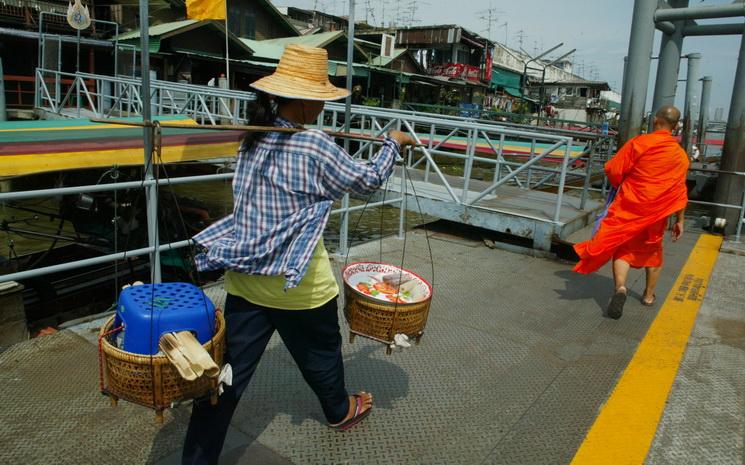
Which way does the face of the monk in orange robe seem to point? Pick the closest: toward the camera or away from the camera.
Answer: away from the camera

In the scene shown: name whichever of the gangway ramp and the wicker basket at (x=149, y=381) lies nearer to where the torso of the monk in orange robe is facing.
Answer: the gangway ramp

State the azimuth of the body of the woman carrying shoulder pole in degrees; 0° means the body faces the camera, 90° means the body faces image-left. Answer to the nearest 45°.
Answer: approximately 225°

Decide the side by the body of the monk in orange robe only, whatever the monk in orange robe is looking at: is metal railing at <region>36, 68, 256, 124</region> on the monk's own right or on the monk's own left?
on the monk's own left

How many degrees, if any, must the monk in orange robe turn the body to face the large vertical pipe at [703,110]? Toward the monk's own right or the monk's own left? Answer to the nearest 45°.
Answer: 0° — they already face it

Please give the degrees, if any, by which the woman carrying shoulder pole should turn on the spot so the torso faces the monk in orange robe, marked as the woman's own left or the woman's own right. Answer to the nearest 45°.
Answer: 0° — they already face them

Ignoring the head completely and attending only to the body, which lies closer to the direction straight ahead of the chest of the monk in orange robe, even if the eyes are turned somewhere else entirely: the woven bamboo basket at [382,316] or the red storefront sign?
the red storefront sign

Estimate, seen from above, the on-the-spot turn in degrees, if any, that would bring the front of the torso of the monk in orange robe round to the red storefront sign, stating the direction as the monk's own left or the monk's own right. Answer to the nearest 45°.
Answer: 0° — they already face it

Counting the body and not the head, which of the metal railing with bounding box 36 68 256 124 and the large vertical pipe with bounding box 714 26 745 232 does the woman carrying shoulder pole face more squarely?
the large vertical pipe

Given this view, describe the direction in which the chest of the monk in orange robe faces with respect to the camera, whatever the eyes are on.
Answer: away from the camera
